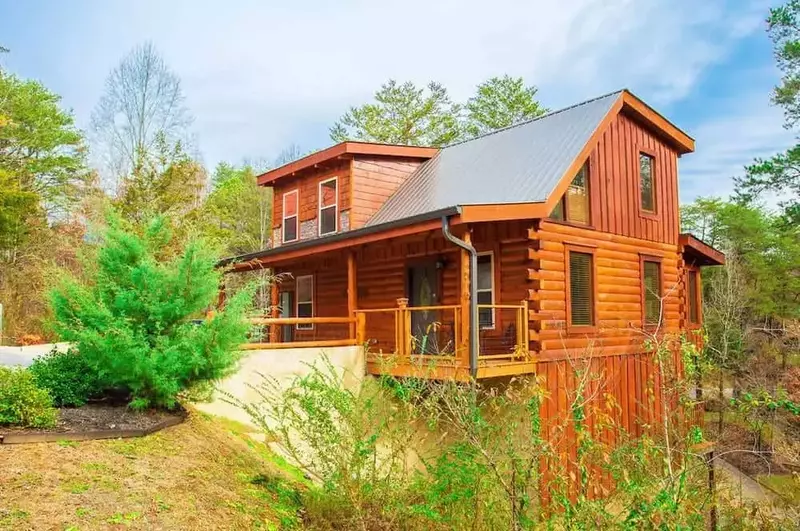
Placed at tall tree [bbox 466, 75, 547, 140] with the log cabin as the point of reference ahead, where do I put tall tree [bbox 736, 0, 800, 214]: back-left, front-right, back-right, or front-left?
front-left

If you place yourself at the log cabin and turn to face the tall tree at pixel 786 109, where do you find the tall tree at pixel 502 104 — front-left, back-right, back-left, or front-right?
front-left

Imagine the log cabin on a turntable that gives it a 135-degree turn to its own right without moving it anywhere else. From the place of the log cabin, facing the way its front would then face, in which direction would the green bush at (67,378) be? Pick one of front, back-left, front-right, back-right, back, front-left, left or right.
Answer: back-left

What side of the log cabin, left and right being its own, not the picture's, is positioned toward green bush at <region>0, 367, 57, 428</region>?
front

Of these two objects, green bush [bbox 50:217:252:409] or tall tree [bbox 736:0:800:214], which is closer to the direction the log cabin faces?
the green bush

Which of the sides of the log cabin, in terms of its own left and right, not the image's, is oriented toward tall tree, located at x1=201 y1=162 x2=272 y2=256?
right

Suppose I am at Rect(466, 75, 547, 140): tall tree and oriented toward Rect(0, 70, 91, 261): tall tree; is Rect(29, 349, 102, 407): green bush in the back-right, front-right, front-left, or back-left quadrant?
front-left

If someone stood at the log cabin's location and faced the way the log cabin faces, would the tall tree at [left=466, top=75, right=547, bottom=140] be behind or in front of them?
behind

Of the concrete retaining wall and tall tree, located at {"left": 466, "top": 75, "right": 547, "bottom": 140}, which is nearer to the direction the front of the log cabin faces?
the concrete retaining wall

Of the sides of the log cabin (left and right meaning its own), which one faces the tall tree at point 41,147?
right

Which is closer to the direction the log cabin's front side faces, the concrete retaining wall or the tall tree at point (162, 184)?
the concrete retaining wall

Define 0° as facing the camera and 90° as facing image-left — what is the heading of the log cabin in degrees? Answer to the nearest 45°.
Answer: approximately 45°

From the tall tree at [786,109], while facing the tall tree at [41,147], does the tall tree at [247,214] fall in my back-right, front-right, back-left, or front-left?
front-right

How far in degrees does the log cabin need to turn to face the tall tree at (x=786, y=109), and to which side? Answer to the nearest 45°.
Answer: approximately 180°
